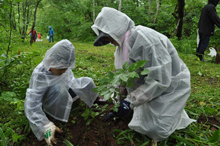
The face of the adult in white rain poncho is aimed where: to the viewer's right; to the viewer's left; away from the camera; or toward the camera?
to the viewer's left

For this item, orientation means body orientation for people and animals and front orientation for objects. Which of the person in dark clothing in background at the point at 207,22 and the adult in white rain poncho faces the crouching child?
the adult in white rain poncho

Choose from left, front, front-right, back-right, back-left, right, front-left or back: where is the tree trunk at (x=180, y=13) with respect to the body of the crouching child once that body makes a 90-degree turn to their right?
back

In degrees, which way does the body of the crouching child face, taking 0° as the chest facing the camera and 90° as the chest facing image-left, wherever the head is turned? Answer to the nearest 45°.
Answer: approximately 315°

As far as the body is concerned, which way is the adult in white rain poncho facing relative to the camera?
to the viewer's left

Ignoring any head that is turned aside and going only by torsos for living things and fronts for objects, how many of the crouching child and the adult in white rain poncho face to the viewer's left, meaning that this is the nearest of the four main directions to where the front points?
1
